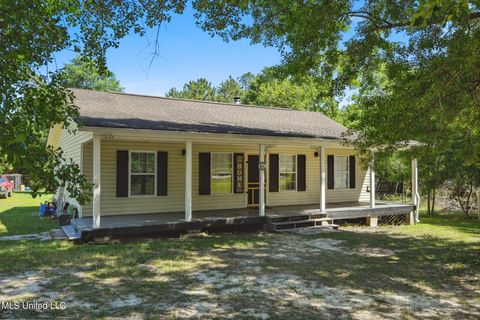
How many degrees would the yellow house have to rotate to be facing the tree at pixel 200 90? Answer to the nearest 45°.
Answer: approximately 135° to its left

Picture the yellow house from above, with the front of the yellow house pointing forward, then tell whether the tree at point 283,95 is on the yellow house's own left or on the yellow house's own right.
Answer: on the yellow house's own left

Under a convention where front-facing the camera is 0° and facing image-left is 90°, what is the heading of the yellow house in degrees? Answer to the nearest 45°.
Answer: approximately 315°

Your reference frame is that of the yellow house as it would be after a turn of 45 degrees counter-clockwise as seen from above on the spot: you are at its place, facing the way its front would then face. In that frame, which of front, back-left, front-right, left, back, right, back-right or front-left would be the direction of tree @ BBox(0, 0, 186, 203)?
right
